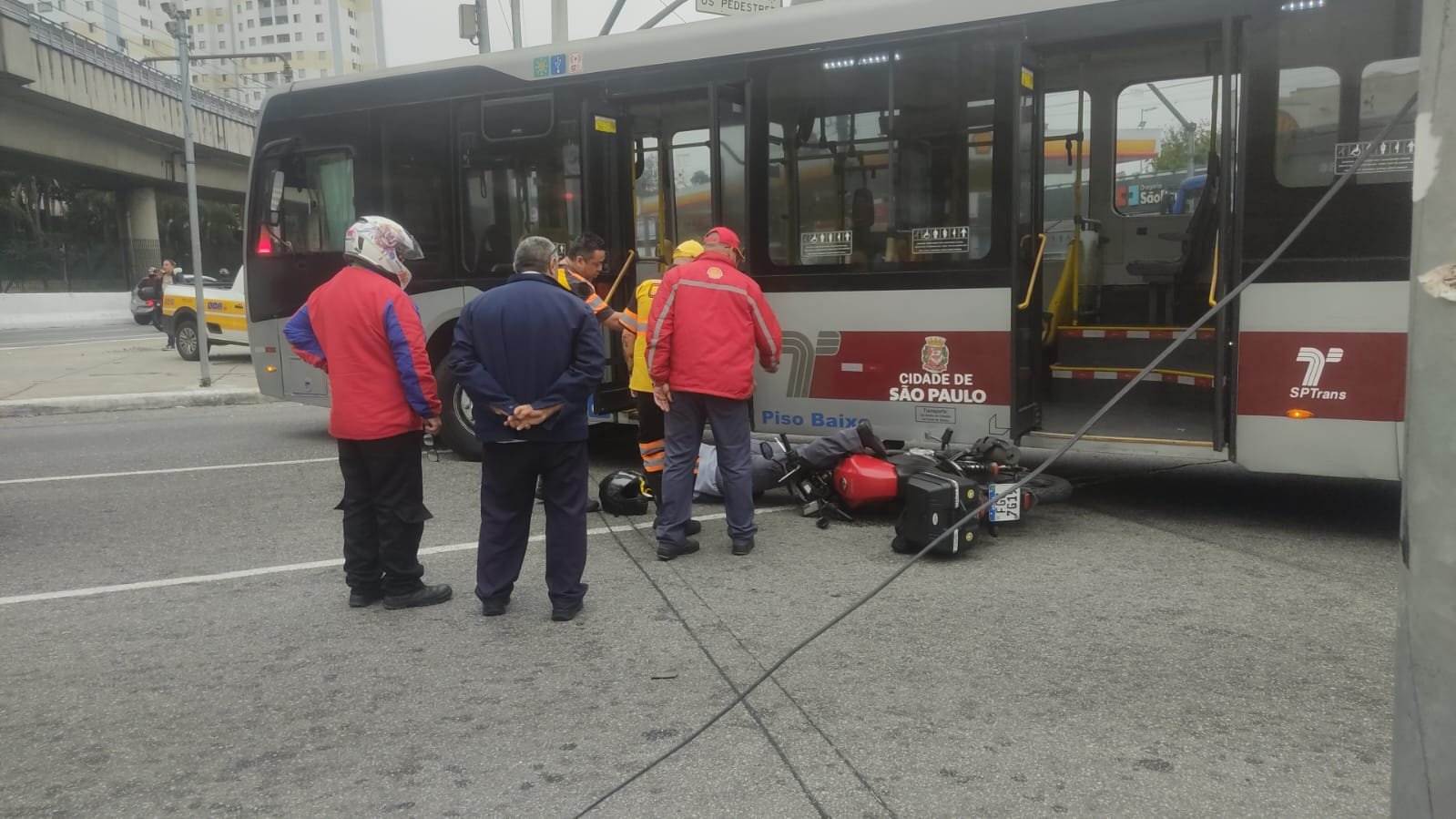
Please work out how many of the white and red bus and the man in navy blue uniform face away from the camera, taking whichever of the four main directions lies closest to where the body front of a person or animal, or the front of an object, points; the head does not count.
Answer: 1

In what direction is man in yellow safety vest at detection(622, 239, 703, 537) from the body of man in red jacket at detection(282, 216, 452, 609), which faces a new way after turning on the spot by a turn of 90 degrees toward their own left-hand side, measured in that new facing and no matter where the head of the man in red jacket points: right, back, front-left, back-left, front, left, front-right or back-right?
right

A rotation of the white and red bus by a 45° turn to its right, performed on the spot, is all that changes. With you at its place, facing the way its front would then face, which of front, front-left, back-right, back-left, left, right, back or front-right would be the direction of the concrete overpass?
front

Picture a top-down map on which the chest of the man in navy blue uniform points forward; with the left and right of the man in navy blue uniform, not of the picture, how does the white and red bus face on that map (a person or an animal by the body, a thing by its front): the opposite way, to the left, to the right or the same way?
to the left

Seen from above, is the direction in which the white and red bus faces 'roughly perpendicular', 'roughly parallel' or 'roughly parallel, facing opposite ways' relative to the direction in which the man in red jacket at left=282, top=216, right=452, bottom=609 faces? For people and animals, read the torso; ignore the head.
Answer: roughly perpendicular

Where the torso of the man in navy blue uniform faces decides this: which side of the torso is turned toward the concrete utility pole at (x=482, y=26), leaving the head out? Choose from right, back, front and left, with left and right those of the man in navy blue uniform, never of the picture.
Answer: front

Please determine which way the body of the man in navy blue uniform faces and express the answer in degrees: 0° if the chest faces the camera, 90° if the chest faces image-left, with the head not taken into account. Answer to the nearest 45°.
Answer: approximately 180°

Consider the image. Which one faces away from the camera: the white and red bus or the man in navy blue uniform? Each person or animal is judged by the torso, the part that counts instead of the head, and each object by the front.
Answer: the man in navy blue uniform

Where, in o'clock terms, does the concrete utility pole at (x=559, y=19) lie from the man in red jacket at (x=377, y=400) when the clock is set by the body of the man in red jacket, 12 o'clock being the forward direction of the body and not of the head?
The concrete utility pole is roughly at 11 o'clock from the man in red jacket.

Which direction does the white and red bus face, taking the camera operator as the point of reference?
facing to the left of the viewer

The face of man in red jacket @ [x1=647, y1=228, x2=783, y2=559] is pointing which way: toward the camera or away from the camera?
away from the camera

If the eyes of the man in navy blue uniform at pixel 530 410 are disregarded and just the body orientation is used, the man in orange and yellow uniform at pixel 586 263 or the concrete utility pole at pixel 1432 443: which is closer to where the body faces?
the man in orange and yellow uniform

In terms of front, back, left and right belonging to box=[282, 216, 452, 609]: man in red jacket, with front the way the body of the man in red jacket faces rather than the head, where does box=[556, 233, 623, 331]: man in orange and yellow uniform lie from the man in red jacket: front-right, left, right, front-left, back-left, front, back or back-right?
front

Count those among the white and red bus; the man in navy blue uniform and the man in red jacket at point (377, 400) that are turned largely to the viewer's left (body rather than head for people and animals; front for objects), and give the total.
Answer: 1

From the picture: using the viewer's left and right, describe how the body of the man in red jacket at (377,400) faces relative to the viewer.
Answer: facing away from the viewer and to the right of the viewer
